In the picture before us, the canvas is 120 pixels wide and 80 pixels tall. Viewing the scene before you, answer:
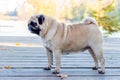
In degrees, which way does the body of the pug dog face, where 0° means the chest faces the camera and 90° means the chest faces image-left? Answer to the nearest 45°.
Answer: approximately 90°
